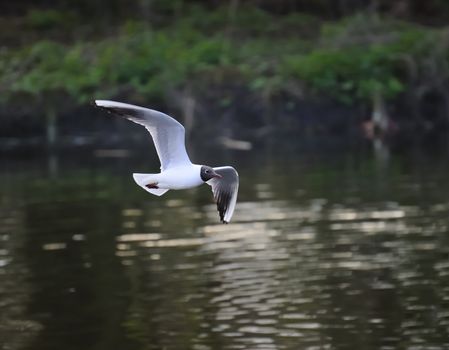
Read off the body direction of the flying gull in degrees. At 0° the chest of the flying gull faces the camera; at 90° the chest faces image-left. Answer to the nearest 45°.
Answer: approximately 315°
